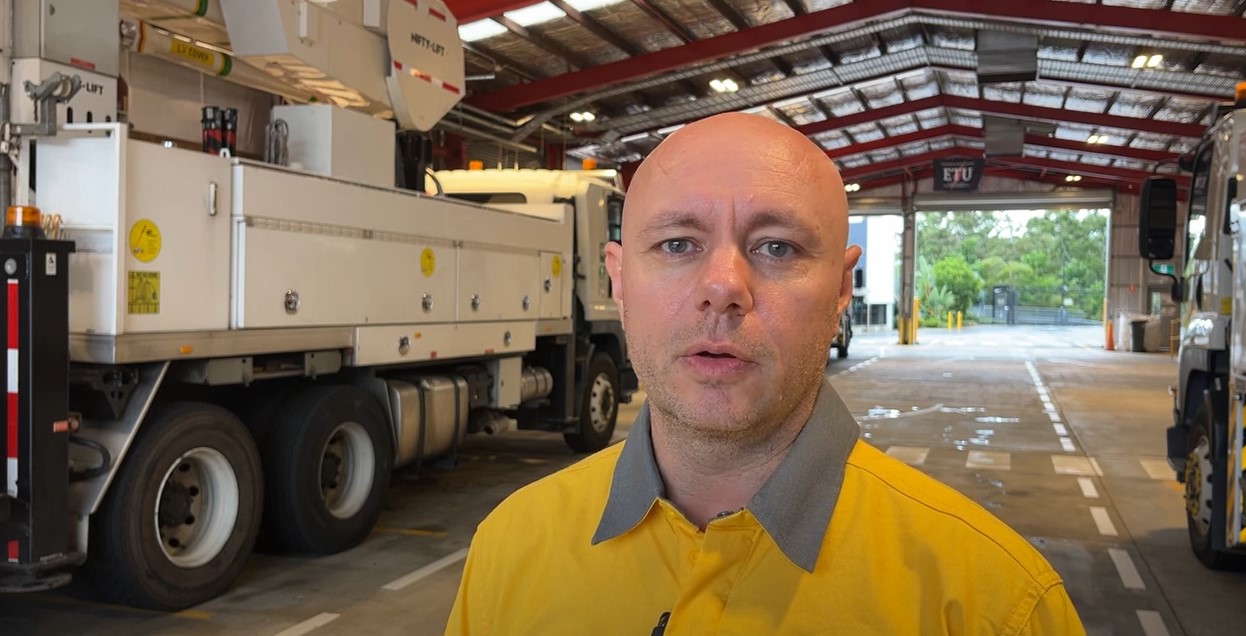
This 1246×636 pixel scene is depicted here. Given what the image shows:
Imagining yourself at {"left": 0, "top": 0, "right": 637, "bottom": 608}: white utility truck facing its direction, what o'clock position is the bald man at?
The bald man is roughly at 4 o'clock from the white utility truck.

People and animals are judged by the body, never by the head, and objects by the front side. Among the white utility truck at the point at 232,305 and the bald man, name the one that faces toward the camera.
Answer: the bald man

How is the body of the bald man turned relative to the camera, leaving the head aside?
toward the camera

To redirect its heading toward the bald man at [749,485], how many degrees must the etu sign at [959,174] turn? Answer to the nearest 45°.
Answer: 0° — it already faces them

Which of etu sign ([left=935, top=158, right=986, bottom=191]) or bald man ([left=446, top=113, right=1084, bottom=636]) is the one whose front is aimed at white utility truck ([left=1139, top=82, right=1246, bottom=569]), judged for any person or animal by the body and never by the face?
the etu sign

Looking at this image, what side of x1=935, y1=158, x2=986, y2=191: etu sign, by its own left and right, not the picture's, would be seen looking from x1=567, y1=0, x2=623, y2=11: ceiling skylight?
front

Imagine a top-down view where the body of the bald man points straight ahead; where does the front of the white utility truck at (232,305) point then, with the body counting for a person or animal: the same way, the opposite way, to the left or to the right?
the opposite way

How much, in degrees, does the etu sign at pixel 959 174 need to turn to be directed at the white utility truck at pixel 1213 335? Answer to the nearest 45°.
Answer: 0° — it already faces it

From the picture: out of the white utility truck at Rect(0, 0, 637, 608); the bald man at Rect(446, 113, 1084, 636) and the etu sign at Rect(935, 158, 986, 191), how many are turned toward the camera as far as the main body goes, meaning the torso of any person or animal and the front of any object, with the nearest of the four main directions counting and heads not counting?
2
